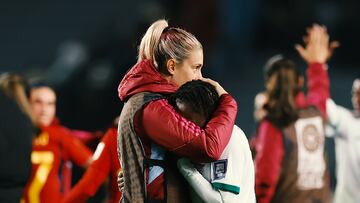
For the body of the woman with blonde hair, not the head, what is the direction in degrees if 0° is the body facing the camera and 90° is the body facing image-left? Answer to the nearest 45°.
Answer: approximately 270°

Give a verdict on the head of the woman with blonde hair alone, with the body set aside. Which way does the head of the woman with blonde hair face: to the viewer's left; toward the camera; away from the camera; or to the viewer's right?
to the viewer's right

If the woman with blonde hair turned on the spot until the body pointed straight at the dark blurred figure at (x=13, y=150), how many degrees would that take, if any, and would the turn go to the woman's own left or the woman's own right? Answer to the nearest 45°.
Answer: approximately 135° to the woman's own left
